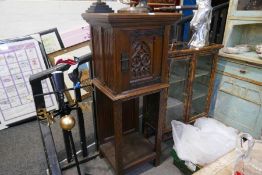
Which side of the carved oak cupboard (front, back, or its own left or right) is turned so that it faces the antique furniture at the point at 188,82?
left

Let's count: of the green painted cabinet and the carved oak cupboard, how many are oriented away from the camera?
0

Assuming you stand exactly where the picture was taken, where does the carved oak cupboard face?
facing the viewer and to the right of the viewer

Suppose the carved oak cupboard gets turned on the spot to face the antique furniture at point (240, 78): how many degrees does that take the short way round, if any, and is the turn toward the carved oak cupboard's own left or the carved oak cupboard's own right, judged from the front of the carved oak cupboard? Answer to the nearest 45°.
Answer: approximately 90° to the carved oak cupboard's own left

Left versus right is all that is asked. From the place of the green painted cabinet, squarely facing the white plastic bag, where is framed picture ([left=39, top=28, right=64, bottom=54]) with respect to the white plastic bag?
right

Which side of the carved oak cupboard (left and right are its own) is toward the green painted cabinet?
left

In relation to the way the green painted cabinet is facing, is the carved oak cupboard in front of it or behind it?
in front

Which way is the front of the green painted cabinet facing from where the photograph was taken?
facing the viewer and to the left of the viewer

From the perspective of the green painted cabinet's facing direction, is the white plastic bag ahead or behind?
ahead
